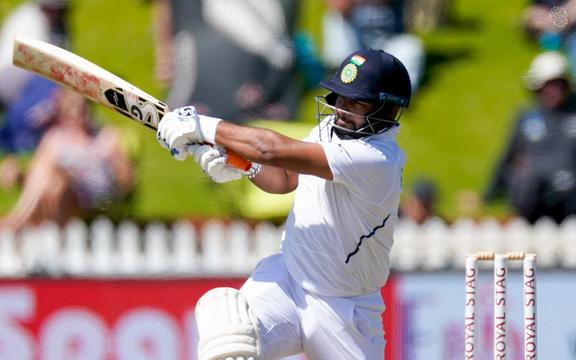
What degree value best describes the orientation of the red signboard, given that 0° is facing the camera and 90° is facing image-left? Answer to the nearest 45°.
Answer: approximately 0°

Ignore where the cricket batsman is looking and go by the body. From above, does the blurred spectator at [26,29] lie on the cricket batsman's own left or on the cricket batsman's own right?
on the cricket batsman's own right

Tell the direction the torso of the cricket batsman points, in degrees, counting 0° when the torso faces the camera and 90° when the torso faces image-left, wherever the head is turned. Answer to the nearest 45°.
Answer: approximately 45°

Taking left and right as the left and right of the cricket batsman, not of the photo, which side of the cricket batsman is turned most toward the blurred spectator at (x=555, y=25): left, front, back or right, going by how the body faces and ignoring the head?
back

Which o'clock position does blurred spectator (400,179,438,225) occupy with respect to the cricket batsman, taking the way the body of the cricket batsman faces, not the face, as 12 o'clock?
The blurred spectator is roughly at 5 o'clock from the cricket batsman.

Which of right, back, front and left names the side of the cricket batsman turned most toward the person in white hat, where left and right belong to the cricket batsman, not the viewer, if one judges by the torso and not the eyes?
back
